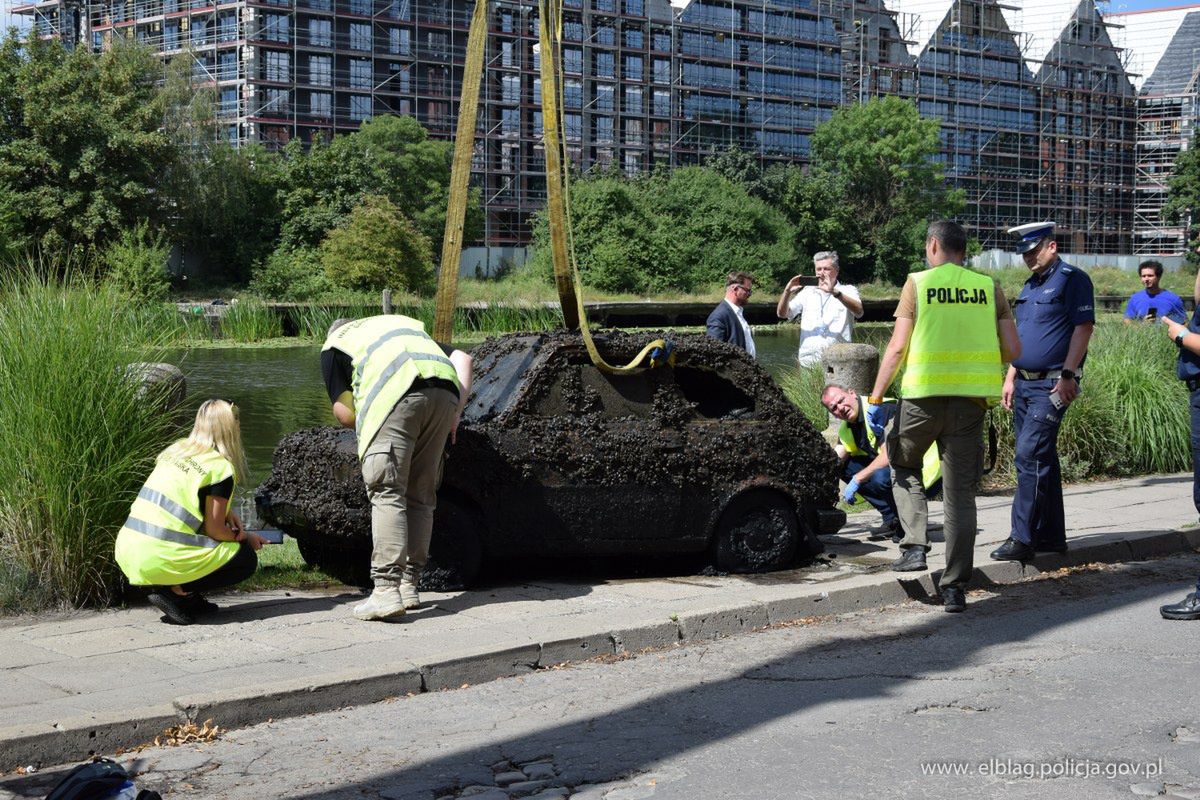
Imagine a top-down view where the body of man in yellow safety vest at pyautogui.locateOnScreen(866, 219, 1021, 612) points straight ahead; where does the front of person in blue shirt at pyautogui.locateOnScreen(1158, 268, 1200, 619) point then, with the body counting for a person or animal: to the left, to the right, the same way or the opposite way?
to the left

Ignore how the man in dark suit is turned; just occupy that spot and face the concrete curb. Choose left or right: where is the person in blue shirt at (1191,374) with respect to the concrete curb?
left

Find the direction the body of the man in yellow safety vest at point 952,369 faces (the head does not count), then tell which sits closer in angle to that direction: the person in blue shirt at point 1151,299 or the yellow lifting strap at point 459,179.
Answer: the person in blue shirt

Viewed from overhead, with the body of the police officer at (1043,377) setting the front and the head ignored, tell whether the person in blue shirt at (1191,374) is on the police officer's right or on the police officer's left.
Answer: on the police officer's left

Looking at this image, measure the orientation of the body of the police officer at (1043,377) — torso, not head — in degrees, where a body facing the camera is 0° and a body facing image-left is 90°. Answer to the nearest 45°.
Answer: approximately 45°

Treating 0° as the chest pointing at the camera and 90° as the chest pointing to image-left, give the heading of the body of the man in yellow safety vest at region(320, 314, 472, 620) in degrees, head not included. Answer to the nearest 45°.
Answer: approximately 135°

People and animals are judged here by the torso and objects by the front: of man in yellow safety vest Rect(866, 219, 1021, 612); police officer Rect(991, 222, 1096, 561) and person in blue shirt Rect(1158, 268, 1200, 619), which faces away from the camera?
the man in yellow safety vest

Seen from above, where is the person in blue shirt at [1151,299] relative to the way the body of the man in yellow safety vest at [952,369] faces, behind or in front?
in front

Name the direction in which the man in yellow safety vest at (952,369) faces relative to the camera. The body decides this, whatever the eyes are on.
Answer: away from the camera

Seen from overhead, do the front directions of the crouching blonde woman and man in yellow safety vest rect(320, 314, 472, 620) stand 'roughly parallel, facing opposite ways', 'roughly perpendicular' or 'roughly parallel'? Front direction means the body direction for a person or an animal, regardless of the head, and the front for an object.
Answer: roughly perpendicular

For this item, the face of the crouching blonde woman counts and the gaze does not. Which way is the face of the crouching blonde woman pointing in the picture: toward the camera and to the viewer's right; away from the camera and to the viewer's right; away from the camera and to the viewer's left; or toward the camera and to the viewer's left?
away from the camera and to the viewer's right

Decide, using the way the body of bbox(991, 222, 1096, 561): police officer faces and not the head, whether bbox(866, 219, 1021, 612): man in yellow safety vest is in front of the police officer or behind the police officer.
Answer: in front

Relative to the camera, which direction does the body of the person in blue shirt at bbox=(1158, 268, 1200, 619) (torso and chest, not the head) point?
to the viewer's left
